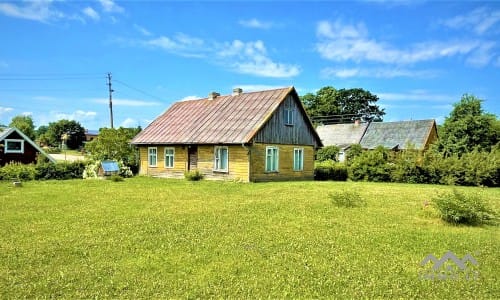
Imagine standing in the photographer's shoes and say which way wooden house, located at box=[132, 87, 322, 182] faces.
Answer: facing the viewer and to the left of the viewer

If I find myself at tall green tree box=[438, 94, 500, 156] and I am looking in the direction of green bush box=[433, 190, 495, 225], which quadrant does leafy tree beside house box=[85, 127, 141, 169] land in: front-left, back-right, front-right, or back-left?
front-right

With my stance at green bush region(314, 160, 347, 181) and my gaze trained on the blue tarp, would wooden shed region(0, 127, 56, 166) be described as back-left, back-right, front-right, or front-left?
front-right

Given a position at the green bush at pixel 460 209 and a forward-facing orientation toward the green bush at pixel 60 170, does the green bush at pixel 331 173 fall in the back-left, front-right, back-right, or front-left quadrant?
front-right

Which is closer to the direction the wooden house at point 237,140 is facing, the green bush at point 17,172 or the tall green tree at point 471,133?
the green bush

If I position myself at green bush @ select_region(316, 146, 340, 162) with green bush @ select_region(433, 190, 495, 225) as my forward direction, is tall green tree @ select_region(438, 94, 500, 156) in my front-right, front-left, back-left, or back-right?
front-left

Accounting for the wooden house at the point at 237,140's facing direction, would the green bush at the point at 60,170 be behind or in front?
in front

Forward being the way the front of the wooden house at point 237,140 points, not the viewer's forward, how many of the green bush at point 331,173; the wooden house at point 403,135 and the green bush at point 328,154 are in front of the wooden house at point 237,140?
0

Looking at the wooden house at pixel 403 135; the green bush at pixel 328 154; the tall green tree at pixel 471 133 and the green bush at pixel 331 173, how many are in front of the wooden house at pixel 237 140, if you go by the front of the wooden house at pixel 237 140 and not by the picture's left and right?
0

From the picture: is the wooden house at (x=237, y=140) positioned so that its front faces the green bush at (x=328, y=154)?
no

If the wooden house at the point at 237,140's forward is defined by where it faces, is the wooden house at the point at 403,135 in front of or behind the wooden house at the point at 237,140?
behind

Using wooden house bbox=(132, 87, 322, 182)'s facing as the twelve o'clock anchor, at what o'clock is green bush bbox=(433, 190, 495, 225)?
The green bush is roughly at 10 o'clock from the wooden house.

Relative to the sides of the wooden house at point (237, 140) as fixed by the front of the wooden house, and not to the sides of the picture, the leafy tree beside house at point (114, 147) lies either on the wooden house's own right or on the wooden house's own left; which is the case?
on the wooden house's own right

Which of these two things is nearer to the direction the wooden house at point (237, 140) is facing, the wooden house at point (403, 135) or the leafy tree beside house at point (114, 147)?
the leafy tree beside house

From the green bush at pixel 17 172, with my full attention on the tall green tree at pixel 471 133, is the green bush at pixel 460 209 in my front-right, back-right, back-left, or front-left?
front-right

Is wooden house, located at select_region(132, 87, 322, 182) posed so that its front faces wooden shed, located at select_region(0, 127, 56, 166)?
no

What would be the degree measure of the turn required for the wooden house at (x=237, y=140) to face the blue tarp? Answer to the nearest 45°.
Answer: approximately 45° to its right
